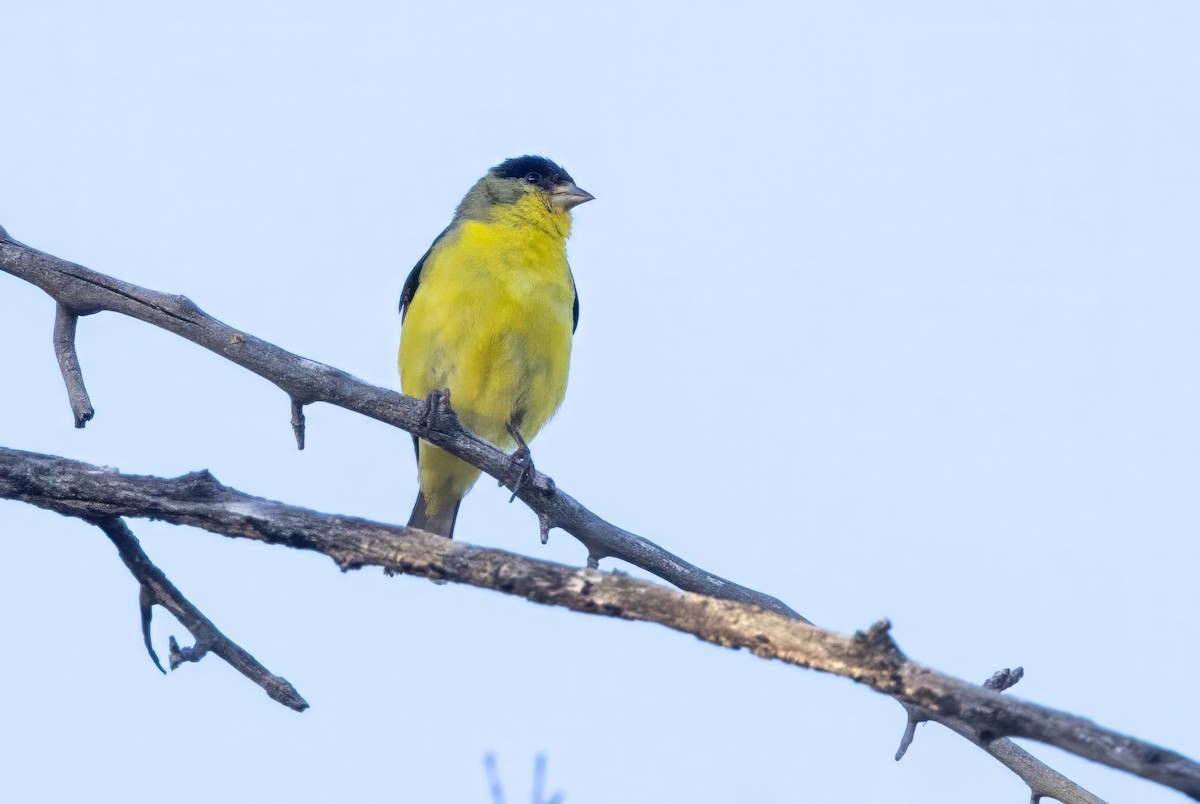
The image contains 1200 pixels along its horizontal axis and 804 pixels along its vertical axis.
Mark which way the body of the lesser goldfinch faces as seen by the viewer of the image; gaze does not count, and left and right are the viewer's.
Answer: facing the viewer and to the right of the viewer

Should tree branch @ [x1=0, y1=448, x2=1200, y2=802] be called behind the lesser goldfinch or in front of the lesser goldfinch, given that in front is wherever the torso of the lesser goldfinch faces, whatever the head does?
in front
